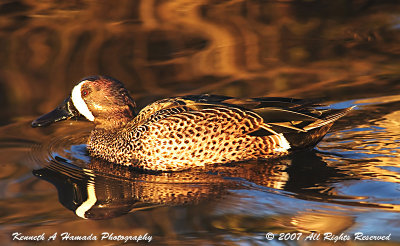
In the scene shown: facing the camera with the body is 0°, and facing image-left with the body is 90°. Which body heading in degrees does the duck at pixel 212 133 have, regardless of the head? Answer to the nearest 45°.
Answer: approximately 90°
